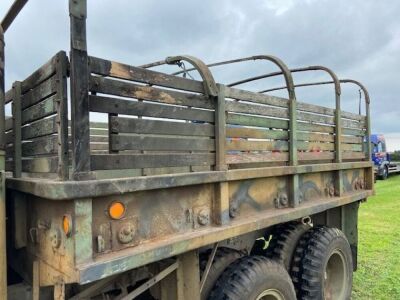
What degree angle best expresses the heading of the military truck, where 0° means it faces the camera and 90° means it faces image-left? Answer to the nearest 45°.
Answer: approximately 45°

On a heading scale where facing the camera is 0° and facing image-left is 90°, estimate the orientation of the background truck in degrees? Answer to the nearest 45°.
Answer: approximately 45°

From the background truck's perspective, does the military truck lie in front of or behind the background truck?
in front

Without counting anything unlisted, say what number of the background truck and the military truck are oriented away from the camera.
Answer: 0

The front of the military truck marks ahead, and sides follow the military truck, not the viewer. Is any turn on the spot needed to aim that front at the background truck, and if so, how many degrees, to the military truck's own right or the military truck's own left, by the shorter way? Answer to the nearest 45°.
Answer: approximately 180°
